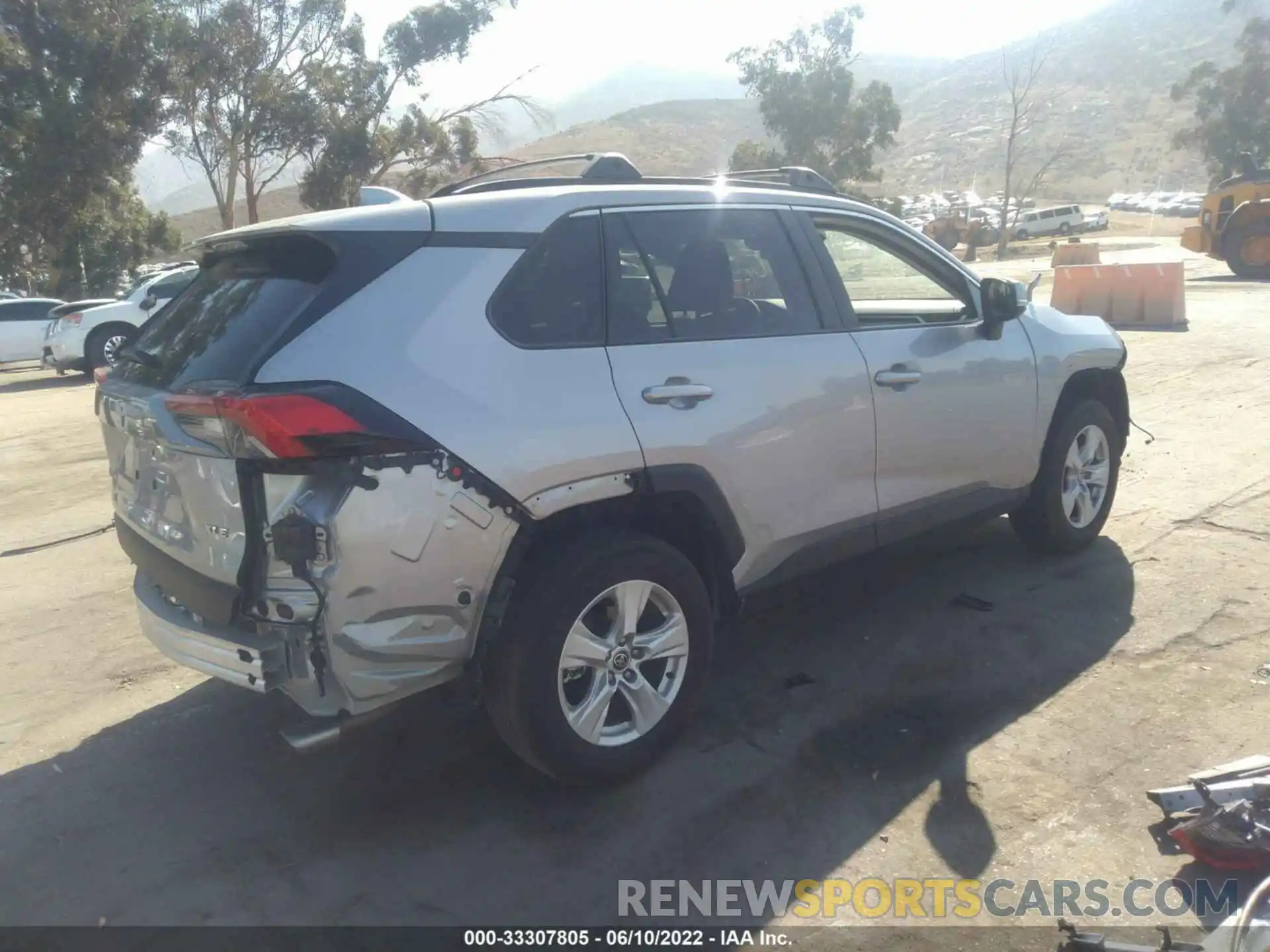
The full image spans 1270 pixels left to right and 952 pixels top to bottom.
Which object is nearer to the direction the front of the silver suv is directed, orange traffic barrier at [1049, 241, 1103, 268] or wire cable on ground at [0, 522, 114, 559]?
the orange traffic barrier

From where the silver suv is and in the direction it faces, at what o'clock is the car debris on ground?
The car debris on ground is roughly at 2 o'clock from the silver suv.

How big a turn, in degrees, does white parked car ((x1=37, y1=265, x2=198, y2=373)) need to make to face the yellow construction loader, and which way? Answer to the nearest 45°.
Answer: approximately 135° to its left

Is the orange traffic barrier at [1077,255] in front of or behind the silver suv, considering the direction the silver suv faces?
in front

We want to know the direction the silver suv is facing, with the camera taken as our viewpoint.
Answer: facing away from the viewer and to the right of the viewer

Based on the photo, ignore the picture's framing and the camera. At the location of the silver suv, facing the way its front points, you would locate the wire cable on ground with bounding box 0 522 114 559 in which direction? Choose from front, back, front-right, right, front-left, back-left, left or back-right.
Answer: left

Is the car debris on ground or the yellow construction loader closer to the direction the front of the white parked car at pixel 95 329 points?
the car debris on ground

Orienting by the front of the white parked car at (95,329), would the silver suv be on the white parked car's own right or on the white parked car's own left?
on the white parked car's own left

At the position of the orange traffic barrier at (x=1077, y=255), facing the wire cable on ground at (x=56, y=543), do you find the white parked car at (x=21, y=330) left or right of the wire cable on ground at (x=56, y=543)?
right

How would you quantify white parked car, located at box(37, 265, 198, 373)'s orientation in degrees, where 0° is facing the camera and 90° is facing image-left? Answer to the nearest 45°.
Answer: approximately 45°

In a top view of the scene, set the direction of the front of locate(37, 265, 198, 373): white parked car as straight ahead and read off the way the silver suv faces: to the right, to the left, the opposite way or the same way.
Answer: the opposite way
